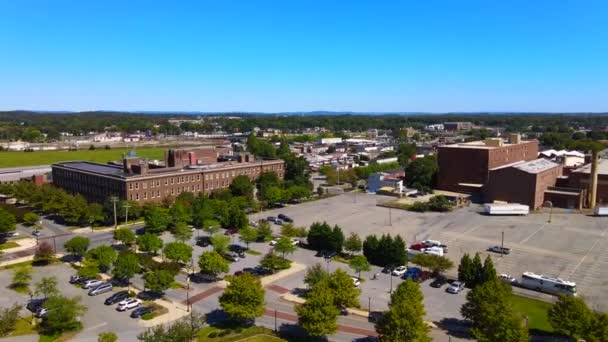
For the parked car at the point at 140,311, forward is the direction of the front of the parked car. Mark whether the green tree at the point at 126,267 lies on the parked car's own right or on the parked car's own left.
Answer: on the parked car's own left

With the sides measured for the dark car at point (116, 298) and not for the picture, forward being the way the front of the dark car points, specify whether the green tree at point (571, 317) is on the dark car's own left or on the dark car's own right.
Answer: on the dark car's own right
